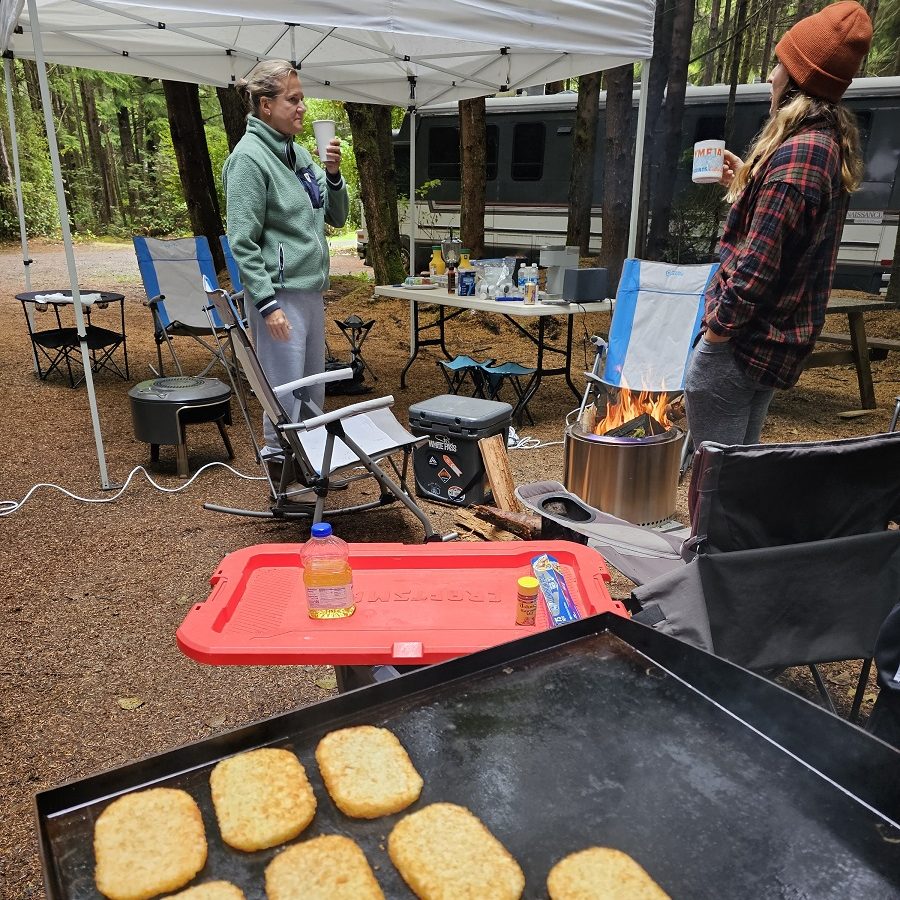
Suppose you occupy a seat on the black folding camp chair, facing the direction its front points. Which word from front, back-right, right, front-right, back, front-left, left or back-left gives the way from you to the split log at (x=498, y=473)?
front

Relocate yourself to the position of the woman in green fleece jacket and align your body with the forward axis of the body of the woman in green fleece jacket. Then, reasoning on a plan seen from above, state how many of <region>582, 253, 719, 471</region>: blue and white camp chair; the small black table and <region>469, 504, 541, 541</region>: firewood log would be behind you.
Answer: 1

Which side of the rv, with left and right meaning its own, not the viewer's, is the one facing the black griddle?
left

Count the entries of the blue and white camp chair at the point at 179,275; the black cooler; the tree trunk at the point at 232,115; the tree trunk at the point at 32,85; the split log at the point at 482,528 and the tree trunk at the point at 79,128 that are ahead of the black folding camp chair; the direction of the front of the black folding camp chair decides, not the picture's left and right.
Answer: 6

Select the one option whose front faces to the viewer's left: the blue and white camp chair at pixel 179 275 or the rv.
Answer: the rv

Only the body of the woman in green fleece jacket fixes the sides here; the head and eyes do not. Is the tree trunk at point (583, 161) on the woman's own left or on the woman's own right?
on the woman's own left

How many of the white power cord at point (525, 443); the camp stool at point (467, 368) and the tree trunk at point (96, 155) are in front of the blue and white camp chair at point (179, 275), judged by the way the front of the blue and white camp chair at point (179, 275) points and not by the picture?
2

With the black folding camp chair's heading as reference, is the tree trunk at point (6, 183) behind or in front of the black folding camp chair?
in front

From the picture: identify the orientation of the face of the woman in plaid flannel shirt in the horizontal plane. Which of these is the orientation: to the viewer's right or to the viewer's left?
to the viewer's left

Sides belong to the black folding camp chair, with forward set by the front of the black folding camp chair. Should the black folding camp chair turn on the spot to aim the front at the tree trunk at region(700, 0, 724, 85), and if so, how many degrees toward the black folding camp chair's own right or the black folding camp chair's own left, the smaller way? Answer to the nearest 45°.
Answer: approximately 45° to the black folding camp chair's own right

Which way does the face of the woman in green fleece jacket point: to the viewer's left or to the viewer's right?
to the viewer's right

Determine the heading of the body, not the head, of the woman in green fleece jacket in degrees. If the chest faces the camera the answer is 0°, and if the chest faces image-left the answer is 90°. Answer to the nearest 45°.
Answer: approximately 315°

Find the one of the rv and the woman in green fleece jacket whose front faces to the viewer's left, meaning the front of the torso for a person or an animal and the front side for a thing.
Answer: the rv

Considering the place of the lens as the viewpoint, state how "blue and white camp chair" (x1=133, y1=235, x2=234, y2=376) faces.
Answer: facing the viewer and to the right of the viewer

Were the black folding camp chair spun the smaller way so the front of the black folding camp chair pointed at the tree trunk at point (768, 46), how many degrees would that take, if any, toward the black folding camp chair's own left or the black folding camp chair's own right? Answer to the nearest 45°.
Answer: approximately 45° to the black folding camp chair's own right
